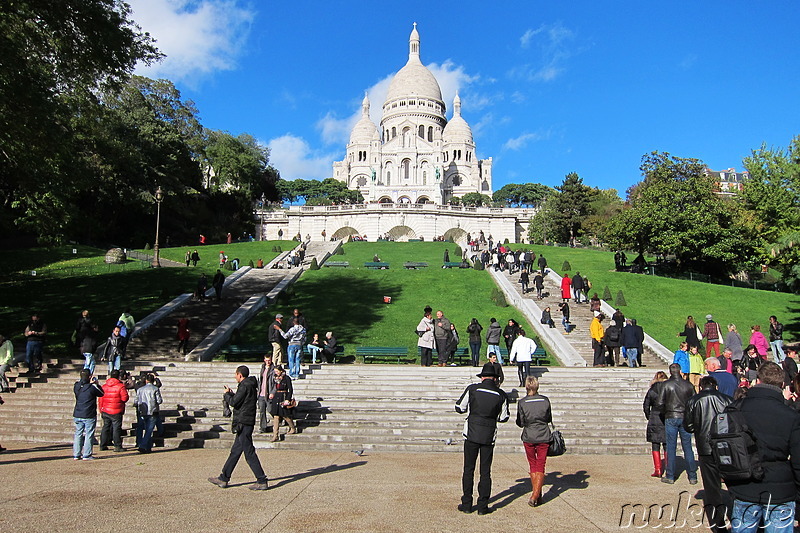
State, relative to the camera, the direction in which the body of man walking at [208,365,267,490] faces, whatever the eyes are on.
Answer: to the viewer's left

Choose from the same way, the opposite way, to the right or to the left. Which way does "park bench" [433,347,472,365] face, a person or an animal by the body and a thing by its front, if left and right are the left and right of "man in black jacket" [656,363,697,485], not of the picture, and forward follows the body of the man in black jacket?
the opposite way

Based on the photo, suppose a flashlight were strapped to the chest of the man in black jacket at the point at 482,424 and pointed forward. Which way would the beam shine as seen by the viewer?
away from the camera

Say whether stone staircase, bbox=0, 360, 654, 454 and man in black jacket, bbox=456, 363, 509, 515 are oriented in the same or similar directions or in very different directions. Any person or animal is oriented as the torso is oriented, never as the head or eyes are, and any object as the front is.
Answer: very different directions

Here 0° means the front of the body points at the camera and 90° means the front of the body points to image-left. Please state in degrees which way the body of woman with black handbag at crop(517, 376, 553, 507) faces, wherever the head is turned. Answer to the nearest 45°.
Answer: approximately 180°

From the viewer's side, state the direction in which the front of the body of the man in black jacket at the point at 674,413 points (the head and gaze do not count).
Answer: away from the camera

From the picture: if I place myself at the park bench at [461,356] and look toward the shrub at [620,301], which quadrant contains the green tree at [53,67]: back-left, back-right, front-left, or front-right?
back-left

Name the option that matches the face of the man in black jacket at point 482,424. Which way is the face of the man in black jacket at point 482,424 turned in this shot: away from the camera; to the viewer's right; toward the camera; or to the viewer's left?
away from the camera

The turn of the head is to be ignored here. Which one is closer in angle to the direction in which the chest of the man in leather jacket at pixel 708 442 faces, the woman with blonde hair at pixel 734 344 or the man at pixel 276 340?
the woman with blonde hair

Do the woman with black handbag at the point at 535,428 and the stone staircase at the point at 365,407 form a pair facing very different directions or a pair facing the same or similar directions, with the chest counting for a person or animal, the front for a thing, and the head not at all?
very different directions

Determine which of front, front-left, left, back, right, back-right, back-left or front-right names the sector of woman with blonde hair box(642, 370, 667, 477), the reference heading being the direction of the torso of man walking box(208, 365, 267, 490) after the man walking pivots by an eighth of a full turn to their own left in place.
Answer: back-left

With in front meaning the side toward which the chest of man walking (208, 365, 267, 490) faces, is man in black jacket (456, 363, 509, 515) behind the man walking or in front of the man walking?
behind

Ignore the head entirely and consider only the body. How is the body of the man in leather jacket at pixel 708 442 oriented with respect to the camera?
away from the camera

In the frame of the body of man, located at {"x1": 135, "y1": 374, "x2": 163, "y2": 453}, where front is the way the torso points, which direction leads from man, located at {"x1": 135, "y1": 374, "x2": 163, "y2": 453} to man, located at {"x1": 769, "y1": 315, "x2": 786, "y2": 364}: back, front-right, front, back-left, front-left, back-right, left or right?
right

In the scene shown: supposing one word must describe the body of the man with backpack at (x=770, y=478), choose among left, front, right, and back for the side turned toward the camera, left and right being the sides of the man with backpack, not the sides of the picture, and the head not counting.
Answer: back
